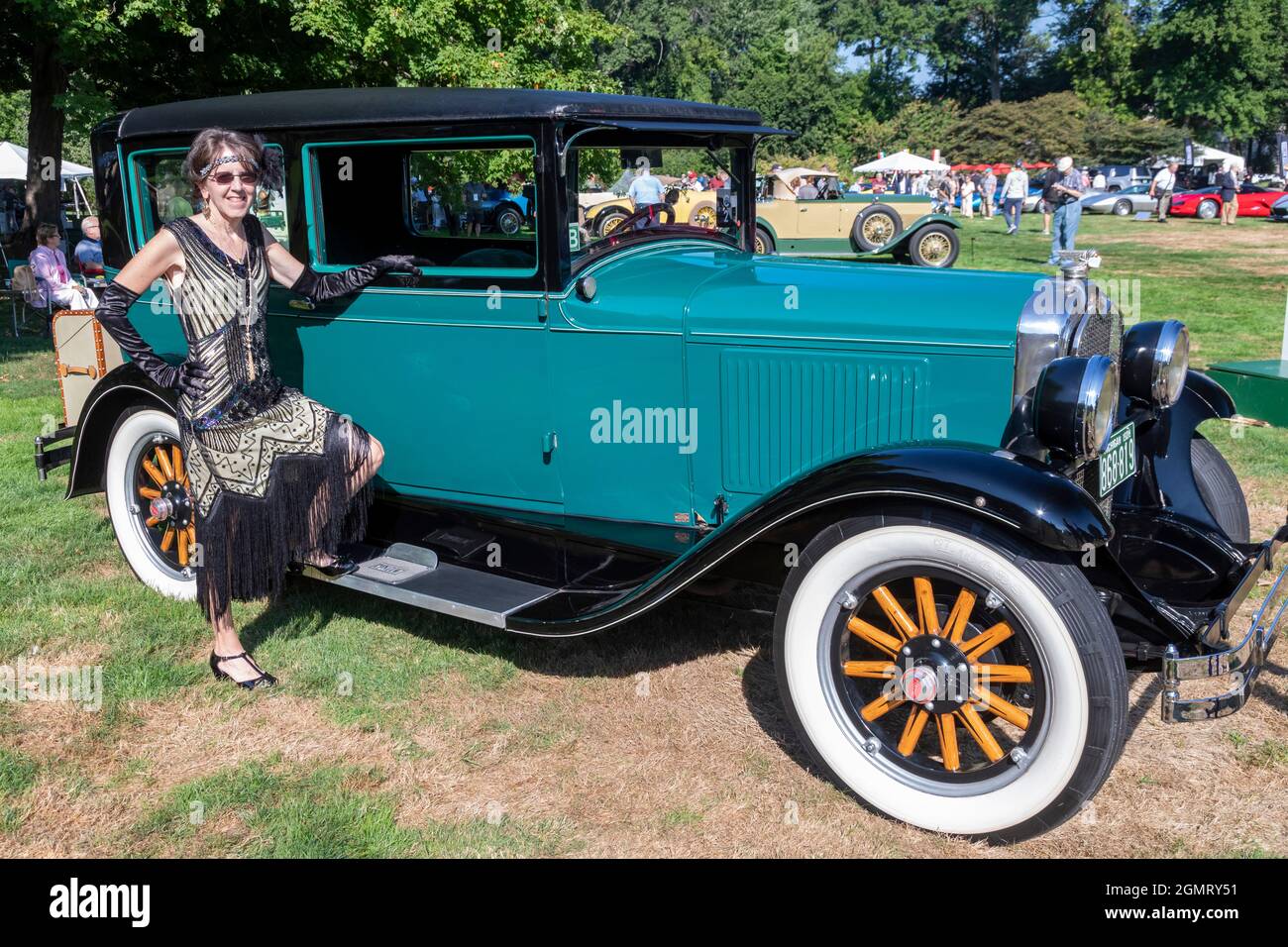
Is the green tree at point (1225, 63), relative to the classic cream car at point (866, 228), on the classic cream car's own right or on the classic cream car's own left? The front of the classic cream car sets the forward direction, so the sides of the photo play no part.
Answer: on the classic cream car's own left

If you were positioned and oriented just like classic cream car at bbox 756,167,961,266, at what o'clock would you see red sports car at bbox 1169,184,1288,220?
The red sports car is roughly at 10 o'clock from the classic cream car.

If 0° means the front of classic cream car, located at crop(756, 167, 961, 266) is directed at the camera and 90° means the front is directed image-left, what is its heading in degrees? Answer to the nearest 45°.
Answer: approximately 270°

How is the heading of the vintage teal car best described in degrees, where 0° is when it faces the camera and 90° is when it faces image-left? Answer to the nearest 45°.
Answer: approximately 315°

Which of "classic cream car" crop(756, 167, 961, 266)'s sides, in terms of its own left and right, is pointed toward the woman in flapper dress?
right

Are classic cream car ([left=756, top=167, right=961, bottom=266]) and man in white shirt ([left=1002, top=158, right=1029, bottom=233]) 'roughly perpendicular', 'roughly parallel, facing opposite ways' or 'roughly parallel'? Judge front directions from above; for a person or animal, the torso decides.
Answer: roughly perpendicular

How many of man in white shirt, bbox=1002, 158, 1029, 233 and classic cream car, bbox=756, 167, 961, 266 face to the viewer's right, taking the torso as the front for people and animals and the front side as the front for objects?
1
